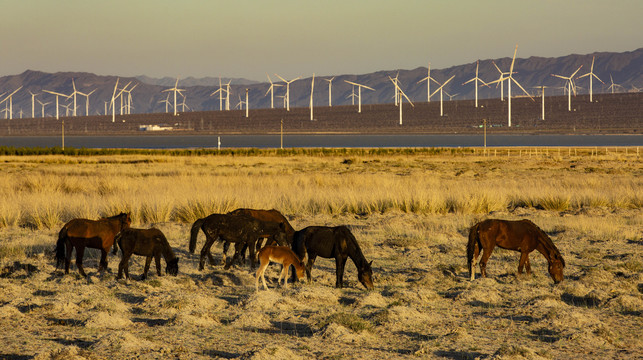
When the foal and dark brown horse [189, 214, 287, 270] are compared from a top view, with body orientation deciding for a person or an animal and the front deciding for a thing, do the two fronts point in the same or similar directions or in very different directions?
same or similar directions

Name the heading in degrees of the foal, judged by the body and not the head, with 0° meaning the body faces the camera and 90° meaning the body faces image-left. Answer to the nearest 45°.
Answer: approximately 270°

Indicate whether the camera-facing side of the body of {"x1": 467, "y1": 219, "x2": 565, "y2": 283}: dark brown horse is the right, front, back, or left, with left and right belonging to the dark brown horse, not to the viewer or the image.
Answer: right

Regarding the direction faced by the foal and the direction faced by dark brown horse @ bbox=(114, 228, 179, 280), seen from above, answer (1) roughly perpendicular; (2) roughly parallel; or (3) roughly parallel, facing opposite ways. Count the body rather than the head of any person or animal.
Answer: roughly parallel

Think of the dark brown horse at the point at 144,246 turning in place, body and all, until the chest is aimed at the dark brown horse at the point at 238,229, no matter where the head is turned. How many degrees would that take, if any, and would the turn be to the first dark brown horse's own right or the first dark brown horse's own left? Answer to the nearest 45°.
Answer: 0° — it already faces it

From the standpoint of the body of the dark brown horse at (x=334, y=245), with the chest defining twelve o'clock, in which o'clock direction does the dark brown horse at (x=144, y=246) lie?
the dark brown horse at (x=144, y=246) is roughly at 5 o'clock from the dark brown horse at (x=334, y=245).

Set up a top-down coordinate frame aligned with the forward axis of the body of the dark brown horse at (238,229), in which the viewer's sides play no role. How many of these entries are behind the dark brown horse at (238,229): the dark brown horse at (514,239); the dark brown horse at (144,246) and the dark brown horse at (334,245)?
1

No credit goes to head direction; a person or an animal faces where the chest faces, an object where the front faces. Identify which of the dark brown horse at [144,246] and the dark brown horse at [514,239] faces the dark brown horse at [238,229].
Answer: the dark brown horse at [144,246]

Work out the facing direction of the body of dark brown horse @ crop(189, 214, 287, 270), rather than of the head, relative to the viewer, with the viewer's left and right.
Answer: facing to the right of the viewer

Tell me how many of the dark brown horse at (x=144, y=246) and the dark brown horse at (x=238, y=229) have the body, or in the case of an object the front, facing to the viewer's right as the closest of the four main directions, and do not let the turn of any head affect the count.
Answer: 2

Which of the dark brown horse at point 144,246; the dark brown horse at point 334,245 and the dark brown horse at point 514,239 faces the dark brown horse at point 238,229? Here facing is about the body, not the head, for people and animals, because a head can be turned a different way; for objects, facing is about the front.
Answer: the dark brown horse at point 144,246

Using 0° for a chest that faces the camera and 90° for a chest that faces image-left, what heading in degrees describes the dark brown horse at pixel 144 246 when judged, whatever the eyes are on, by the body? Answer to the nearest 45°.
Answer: approximately 270°

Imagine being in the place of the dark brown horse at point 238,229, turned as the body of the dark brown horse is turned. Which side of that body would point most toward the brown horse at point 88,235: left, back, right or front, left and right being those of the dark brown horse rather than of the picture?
back

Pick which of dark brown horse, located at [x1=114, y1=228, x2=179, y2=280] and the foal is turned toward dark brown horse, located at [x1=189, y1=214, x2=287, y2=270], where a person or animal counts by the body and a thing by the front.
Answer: dark brown horse, located at [x1=114, y1=228, x2=179, y2=280]
